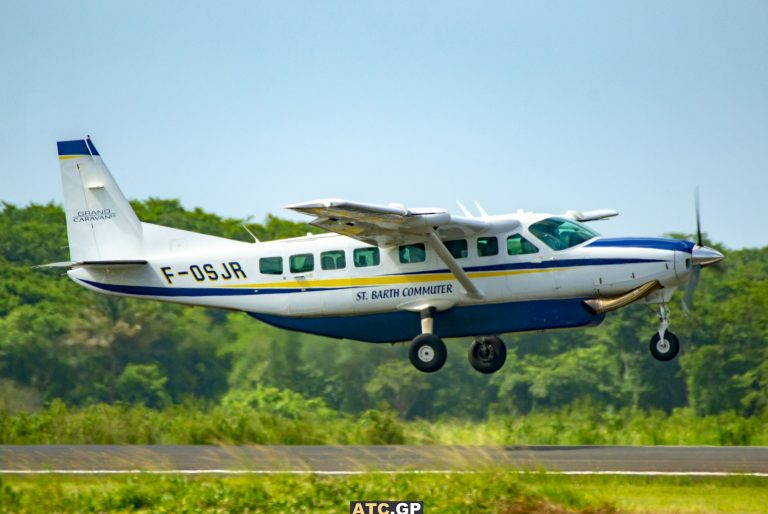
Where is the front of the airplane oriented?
to the viewer's right
